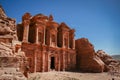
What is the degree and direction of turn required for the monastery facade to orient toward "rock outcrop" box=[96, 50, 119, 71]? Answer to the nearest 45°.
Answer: approximately 90° to its left

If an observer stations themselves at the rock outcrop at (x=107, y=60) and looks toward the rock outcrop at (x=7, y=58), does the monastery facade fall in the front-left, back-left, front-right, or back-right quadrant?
front-right

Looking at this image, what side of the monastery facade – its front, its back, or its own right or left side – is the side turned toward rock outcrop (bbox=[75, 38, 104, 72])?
left

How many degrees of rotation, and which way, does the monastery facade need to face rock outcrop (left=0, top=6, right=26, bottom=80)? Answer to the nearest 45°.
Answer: approximately 45° to its right

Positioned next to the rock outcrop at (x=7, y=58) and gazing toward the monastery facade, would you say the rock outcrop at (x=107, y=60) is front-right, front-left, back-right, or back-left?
front-right

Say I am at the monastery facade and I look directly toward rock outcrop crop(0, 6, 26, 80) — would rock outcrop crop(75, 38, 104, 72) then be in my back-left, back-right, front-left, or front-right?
back-left

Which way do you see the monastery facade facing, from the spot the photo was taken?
facing the viewer and to the right of the viewer

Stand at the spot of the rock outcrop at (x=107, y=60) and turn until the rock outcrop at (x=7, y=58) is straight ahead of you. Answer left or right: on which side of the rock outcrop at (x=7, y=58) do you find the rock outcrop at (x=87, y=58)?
right
